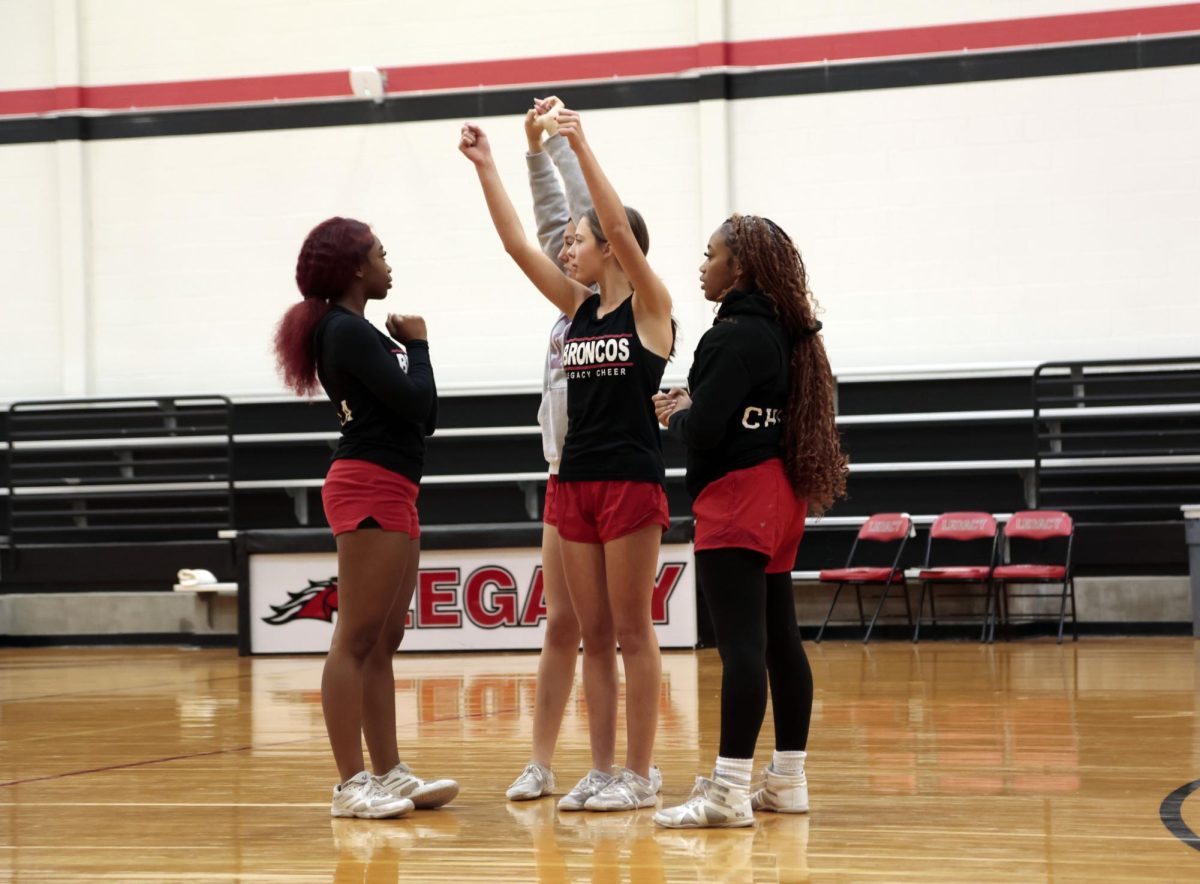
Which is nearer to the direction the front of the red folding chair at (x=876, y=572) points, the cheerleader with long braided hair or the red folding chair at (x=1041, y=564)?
the cheerleader with long braided hair

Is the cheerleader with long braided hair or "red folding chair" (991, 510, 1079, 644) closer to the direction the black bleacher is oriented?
the cheerleader with long braided hair

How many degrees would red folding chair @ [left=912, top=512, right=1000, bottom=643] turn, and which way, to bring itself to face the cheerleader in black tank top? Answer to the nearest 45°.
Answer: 0° — it already faces them

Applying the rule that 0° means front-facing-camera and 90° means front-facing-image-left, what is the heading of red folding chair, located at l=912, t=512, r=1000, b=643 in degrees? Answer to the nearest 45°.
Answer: approximately 0°

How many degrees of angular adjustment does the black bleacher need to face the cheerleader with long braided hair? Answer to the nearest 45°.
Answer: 0° — it already faces them

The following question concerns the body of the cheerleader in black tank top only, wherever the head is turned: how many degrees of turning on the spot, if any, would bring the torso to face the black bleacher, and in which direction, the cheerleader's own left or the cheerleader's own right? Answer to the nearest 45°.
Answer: approximately 135° to the cheerleader's own right

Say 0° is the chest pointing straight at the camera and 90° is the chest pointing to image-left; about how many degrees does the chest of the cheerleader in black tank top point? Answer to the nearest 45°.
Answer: approximately 45°

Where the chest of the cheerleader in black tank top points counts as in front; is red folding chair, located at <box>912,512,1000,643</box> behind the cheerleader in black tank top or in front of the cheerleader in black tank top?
behind

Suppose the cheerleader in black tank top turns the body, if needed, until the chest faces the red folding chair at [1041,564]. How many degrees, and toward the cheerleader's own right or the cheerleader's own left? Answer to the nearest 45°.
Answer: approximately 180°

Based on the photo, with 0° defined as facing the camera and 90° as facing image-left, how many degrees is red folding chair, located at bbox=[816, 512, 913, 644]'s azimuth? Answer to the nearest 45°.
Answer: approximately 45°
